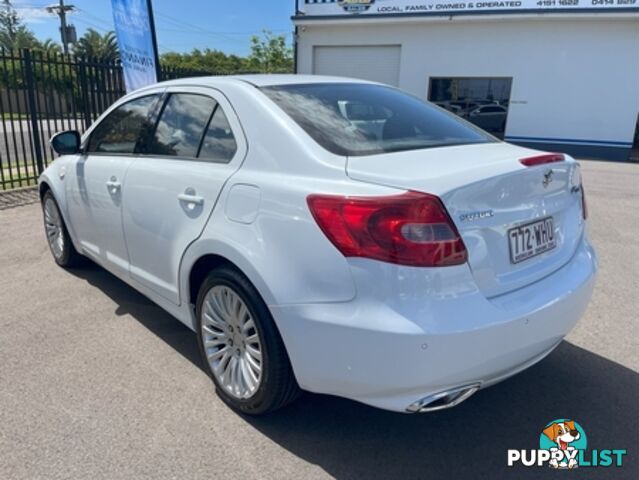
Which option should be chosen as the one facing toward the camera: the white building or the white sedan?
the white building

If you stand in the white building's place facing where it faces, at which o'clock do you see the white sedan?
The white sedan is roughly at 12 o'clock from the white building.

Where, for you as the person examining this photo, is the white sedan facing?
facing away from the viewer and to the left of the viewer

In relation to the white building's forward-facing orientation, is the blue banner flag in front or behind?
in front

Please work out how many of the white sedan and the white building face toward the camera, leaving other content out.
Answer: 1

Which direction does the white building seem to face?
toward the camera

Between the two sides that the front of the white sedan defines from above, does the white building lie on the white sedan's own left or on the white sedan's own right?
on the white sedan's own right

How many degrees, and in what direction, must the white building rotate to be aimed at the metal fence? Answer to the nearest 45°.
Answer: approximately 45° to its right

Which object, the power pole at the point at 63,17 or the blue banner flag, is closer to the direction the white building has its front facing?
the blue banner flag

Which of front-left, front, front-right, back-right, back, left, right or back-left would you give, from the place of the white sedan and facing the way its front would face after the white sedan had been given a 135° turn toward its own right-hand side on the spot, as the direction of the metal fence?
back-left

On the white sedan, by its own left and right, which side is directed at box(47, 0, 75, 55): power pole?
front

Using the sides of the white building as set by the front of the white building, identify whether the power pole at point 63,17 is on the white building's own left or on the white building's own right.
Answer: on the white building's own right
